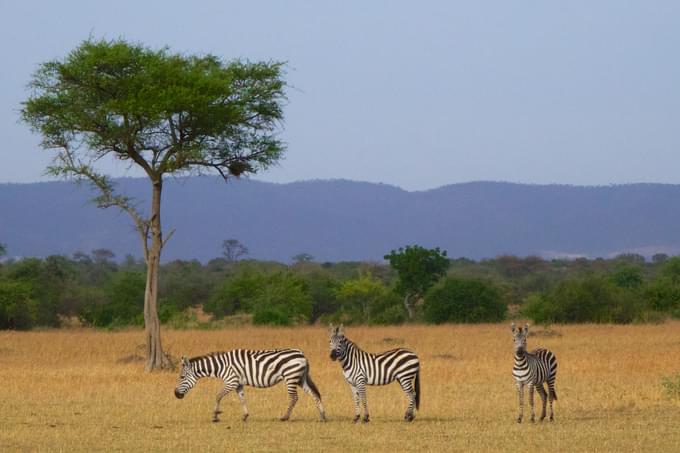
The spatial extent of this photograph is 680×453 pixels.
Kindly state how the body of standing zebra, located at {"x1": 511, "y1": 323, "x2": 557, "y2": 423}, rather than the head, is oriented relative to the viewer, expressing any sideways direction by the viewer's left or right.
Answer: facing the viewer and to the left of the viewer

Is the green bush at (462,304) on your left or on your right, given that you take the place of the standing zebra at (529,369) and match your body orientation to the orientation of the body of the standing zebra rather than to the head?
on your right

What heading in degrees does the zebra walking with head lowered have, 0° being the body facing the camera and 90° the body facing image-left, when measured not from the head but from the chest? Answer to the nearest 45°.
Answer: approximately 90°

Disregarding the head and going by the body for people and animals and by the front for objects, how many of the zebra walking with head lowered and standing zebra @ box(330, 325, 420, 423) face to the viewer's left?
2

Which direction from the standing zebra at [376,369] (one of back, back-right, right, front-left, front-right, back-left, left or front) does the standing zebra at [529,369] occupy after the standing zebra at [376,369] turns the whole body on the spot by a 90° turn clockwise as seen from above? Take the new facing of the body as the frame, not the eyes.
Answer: right

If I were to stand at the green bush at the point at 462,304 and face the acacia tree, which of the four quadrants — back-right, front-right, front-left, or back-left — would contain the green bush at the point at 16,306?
front-right

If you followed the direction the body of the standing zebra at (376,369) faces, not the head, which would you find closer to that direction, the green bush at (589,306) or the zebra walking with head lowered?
the zebra walking with head lowered

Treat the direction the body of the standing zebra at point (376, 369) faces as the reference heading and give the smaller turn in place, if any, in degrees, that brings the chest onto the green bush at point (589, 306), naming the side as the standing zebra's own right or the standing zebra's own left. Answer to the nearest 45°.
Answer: approximately 90° to the standing zebra's own right

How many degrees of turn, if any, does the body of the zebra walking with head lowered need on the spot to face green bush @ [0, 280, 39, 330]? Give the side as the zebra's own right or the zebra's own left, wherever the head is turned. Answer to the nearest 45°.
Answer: approximately 90° to the zebra's own right

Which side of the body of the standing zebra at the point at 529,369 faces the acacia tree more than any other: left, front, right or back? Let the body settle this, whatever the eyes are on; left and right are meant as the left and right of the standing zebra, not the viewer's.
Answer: right

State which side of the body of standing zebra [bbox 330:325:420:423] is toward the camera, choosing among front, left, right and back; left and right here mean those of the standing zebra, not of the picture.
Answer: left

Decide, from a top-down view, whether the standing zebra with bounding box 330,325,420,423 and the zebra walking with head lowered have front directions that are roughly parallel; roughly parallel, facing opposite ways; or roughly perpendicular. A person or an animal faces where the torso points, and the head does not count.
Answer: roughly parallel

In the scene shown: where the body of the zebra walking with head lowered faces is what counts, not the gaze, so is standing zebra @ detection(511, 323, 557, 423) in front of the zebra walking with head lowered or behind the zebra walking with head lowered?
behind

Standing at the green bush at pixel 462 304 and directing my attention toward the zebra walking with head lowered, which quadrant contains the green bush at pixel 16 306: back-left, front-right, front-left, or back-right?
front-right
